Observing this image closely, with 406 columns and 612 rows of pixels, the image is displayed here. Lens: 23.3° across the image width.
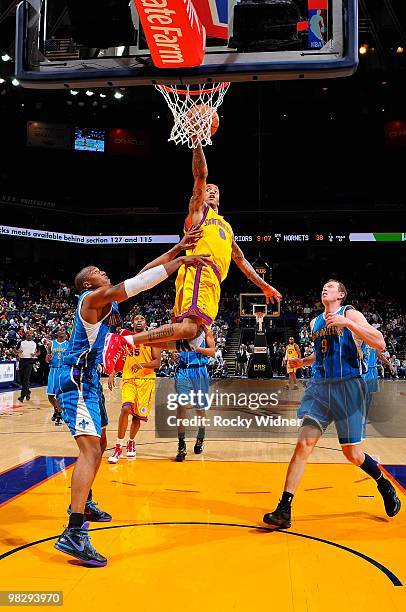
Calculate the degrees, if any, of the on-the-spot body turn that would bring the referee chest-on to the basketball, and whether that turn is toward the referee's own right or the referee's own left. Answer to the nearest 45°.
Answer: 0° — they already face it

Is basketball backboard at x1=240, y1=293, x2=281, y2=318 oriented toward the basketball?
yes

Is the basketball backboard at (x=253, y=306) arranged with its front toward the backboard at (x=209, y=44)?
yes

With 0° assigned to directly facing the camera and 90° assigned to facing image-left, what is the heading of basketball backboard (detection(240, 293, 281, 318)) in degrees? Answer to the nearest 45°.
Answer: approximately 0°

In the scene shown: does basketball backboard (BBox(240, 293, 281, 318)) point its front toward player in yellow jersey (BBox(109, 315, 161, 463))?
yes

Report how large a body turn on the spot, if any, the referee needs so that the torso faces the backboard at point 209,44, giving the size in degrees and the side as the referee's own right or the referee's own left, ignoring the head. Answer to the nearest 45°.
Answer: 0° — they already face it

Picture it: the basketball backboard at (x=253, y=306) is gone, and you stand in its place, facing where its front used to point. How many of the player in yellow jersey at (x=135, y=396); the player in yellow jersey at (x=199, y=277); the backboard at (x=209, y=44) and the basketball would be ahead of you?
4
